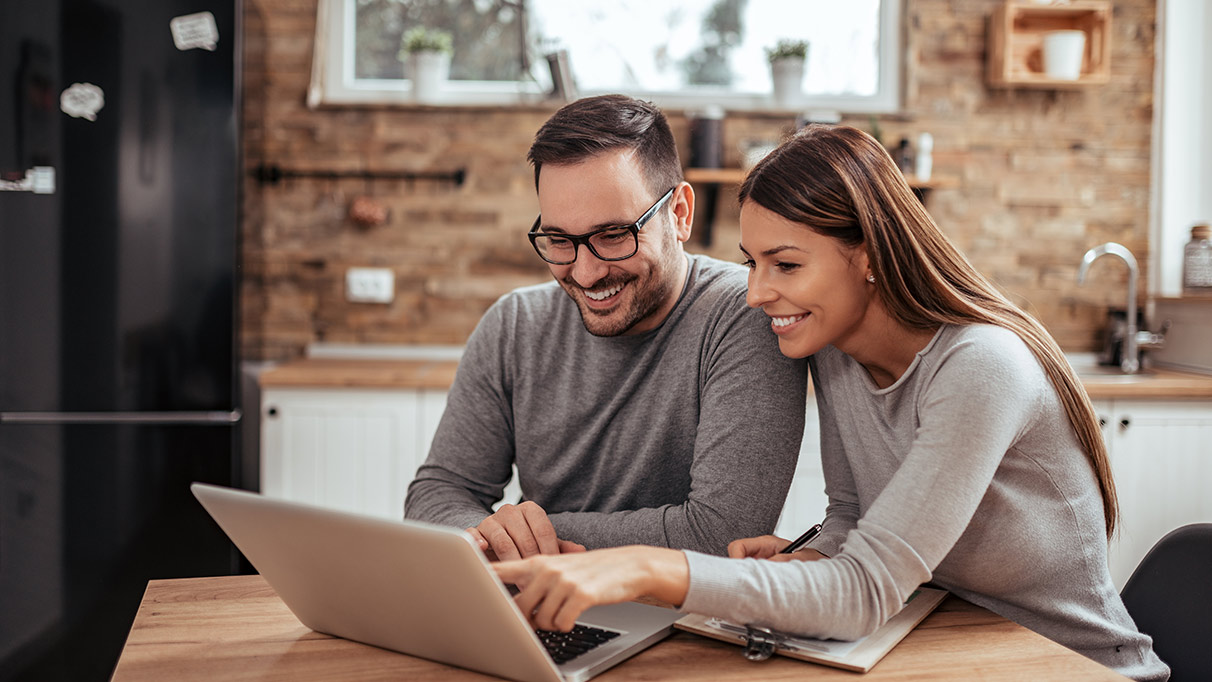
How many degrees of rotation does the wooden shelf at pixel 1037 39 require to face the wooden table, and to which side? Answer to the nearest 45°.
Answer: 0° — it already faces it

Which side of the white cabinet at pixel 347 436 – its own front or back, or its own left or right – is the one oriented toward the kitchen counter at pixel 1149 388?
left

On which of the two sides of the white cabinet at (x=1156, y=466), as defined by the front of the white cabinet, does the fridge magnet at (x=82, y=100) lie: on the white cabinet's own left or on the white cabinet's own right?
on the white cabinet's own right

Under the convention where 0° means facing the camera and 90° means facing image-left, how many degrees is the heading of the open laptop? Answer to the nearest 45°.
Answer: approximately 225°

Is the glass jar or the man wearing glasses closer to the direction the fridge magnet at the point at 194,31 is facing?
the man wearing glasses

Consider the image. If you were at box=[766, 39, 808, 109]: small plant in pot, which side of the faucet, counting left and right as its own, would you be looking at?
front

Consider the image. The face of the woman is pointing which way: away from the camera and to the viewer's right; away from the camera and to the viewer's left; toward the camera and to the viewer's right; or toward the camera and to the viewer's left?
toward the camera and to the viewer's left

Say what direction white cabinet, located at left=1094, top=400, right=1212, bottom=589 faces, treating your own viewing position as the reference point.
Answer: facing the viewer

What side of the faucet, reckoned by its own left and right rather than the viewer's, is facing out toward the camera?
left

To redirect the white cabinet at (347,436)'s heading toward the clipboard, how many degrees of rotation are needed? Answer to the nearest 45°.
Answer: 0° — it already faces it
